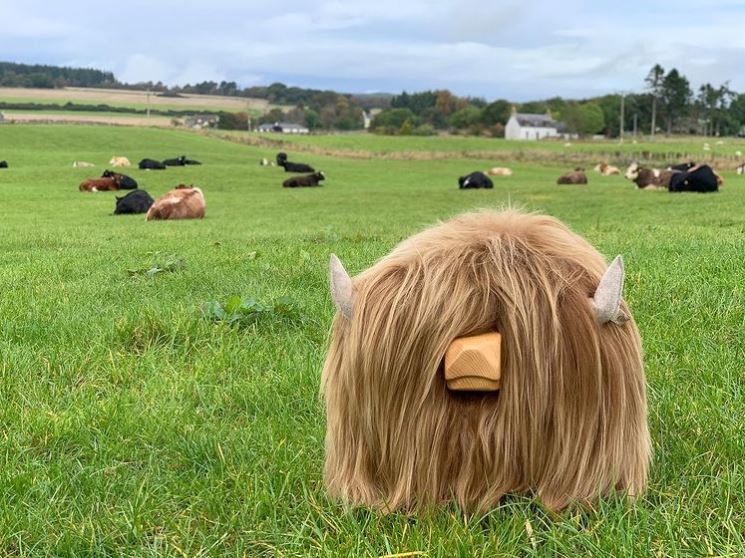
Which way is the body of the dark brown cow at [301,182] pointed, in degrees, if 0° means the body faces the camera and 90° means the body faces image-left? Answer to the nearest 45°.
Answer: approximately 270°

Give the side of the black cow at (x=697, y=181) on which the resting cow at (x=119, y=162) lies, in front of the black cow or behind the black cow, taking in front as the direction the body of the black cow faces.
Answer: in front

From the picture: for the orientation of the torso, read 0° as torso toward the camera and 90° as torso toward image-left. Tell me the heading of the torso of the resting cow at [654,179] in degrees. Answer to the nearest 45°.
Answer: approximately 90°

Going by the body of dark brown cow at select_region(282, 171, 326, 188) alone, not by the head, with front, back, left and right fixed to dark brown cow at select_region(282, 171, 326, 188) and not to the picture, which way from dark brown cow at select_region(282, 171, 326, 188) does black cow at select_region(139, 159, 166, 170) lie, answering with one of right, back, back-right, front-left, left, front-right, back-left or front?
back-left

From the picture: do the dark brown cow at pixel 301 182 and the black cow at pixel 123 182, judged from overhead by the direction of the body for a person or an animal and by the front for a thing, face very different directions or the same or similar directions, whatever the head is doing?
very different directions

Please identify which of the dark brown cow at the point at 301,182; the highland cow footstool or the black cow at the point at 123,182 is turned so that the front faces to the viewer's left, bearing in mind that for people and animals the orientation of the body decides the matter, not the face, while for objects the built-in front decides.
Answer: the black cow at the point at 123,182

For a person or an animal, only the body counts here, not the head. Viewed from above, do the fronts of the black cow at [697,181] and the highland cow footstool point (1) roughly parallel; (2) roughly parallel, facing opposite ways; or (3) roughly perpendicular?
roughly perpendicular

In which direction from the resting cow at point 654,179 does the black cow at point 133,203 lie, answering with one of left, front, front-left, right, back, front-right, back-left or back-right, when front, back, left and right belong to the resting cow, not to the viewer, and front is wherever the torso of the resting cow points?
front-left

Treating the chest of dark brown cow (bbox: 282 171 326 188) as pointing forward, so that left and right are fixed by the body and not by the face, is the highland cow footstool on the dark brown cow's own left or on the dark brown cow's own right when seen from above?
on the dark brown cow's own right

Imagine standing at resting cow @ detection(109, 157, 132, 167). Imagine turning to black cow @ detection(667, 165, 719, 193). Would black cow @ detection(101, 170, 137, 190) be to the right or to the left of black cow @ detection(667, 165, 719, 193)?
right

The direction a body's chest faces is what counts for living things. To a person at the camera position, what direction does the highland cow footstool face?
facing the viewer

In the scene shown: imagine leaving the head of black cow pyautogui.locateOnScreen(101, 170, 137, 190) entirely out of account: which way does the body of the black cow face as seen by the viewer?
to the viewer's left

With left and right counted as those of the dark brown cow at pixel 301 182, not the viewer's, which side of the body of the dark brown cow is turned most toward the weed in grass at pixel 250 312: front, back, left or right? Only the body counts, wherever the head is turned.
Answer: right

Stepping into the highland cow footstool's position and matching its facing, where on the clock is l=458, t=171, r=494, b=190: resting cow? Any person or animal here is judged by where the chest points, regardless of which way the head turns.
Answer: The resting cow is roughly at 6 o'clock from the highland cow footstool.

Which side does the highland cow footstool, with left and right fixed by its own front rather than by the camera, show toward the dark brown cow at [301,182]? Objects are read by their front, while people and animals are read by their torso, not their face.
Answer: back

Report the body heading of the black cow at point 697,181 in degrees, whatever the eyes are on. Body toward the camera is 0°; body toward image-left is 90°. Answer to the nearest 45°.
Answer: approximately 90°

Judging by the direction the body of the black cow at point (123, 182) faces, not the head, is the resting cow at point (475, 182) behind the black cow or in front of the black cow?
behind

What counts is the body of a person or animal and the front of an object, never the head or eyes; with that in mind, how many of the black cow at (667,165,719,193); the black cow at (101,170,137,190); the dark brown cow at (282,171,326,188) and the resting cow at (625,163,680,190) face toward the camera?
0
